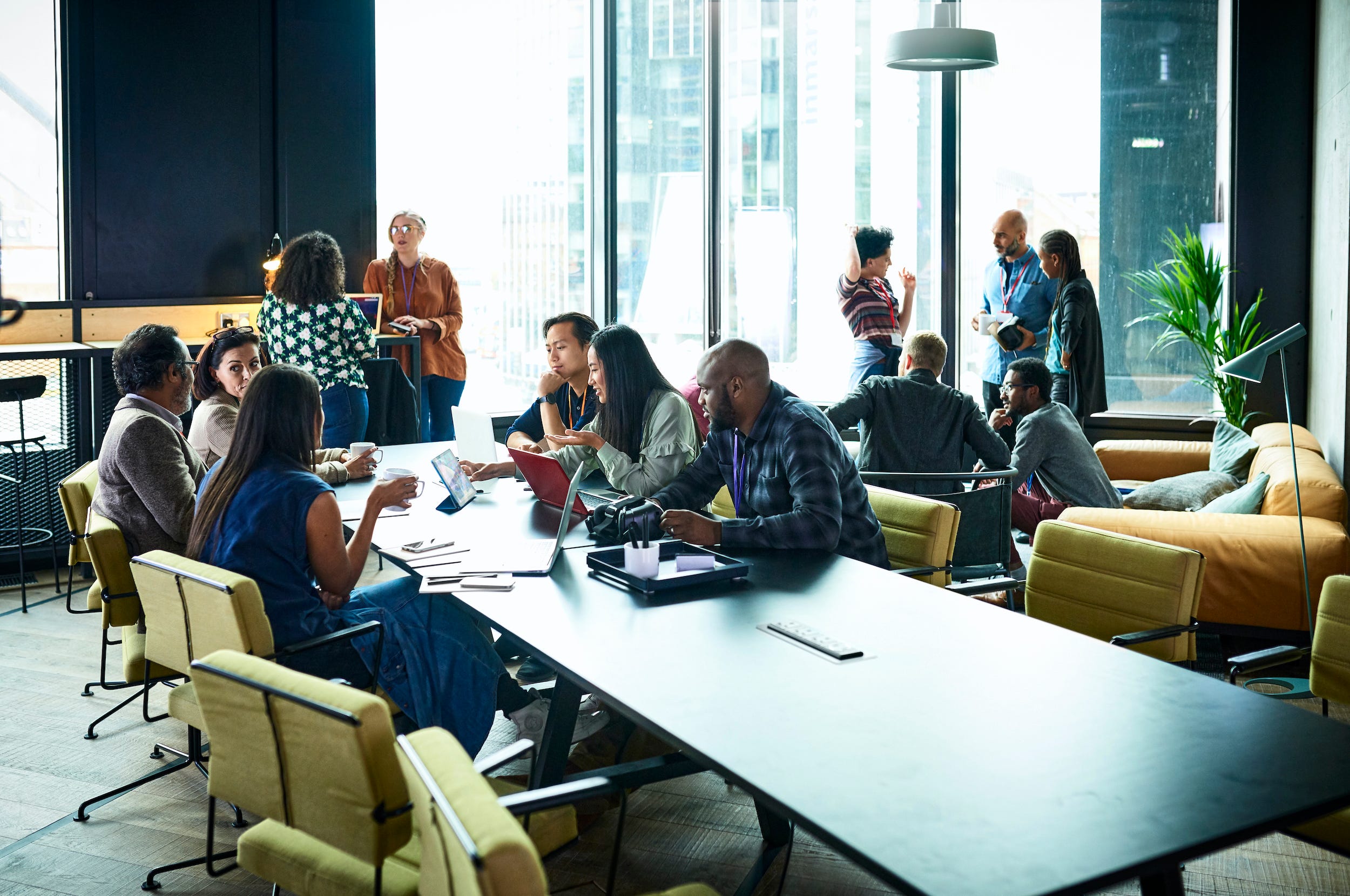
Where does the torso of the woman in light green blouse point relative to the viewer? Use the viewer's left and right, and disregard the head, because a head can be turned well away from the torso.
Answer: facing to the left of the viewer

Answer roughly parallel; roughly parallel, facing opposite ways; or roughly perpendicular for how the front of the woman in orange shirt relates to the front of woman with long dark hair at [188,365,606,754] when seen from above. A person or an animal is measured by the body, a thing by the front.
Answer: roughly parallel, facing opposite ways

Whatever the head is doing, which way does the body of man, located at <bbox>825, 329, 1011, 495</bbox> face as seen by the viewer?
away from the camera

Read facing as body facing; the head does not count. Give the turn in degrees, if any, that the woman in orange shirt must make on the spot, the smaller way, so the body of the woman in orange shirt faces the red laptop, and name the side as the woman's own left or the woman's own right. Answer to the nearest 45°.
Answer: approximately 45° to the woman's own left

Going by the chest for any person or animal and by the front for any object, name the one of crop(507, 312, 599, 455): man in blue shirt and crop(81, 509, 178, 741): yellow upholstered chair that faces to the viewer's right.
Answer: the yellow upholstered chair

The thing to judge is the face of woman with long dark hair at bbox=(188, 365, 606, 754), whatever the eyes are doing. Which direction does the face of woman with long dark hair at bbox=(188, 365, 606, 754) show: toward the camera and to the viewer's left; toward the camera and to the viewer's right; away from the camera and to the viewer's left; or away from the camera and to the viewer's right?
away from the camera and to the viewer's right

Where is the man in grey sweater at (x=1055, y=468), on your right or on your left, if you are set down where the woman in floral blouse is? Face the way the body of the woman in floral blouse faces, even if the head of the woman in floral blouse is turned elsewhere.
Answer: on your right

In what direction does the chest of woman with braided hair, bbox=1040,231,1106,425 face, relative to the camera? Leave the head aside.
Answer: to the viewer's left

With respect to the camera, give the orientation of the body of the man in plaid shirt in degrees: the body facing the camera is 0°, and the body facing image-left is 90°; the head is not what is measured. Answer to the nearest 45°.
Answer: approximately 45°

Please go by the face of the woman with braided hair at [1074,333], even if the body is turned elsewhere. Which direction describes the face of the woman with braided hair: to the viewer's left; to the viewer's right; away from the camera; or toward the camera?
to the viewer's left

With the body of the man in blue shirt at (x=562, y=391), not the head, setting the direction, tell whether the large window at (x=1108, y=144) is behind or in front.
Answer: behind

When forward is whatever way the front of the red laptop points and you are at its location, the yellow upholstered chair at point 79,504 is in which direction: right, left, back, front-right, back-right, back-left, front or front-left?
back-left
